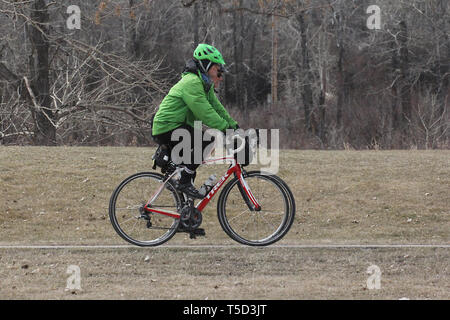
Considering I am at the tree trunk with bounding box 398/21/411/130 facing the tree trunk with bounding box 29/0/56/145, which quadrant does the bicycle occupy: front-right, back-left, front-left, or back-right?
front-left

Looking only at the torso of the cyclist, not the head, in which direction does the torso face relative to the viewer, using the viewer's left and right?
facing to the right of the viewer

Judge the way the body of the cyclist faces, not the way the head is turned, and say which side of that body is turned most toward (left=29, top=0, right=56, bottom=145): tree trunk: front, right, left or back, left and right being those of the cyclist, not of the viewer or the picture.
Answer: left

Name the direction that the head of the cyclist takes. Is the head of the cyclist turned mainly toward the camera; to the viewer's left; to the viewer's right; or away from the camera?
to the viewer's right

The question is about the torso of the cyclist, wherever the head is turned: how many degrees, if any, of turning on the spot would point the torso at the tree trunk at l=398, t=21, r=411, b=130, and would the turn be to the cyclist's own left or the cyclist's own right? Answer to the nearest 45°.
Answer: approximately 90° to the cyclist's own left

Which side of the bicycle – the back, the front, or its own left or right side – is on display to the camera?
right
